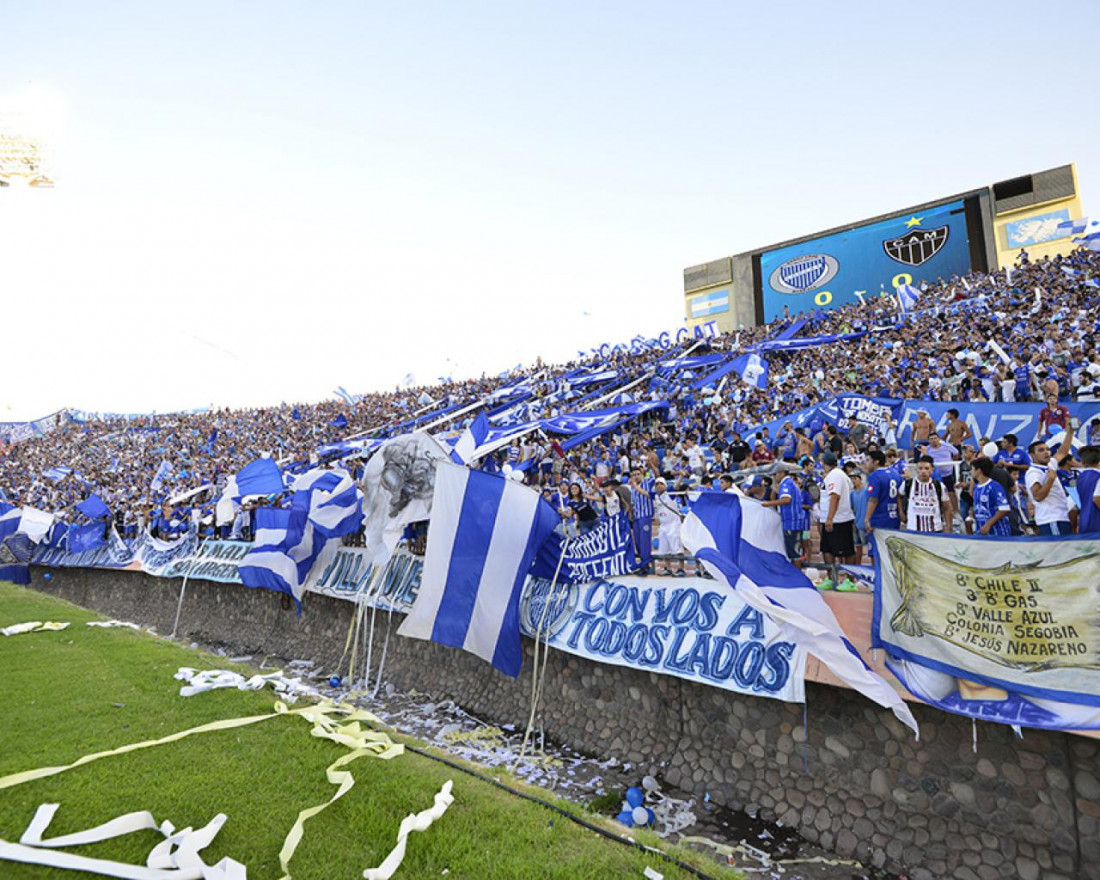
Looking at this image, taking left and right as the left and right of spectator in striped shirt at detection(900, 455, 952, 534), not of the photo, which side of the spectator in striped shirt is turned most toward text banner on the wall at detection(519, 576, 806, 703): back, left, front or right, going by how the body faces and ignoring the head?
right

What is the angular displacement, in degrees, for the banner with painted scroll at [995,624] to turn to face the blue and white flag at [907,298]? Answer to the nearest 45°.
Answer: approximately 180°

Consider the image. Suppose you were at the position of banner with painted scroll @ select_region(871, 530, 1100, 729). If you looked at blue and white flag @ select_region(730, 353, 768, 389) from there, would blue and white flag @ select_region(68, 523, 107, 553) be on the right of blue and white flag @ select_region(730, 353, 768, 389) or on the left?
left

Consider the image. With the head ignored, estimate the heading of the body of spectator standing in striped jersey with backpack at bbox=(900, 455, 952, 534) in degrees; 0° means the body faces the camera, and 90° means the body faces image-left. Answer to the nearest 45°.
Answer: approximately 0°

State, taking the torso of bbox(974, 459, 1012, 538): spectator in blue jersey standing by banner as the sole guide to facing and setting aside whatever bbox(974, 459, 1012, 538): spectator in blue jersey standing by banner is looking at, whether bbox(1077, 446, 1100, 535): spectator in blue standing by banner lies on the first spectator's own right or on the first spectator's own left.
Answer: on the first spectator's own left

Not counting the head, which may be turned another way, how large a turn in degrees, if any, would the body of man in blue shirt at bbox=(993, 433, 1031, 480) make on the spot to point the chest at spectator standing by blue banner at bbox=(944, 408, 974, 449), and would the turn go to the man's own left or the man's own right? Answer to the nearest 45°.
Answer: approximately 135° to the man's own right

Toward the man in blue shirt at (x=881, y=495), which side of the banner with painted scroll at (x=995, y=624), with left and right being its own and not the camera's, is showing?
right

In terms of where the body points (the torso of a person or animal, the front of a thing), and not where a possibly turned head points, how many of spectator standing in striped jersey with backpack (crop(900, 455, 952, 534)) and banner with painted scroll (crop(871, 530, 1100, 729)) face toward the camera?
2

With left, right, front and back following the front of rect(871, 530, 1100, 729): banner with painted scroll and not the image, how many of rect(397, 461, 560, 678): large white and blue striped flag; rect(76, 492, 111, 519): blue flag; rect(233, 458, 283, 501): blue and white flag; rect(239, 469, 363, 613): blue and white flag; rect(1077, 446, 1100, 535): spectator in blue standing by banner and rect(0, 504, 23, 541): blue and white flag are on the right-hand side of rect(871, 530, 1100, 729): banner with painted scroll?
5
